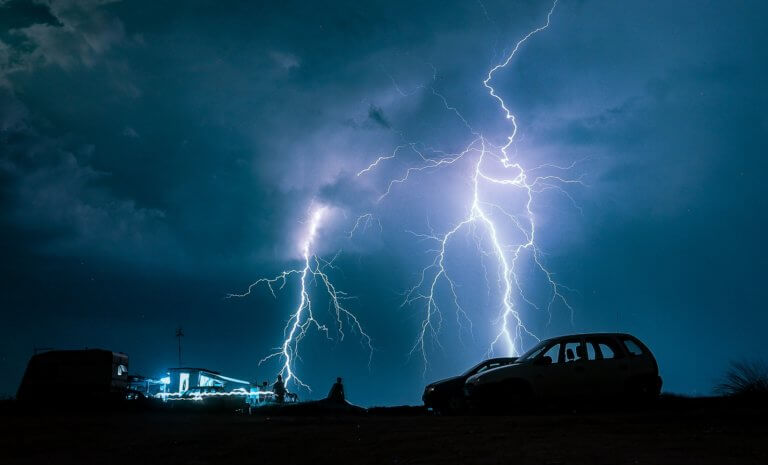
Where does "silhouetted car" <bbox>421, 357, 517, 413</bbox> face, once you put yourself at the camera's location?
facing to the left of the viewer

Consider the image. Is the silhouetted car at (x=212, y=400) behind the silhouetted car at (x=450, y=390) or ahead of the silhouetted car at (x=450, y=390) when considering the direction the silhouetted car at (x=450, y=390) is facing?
ahead

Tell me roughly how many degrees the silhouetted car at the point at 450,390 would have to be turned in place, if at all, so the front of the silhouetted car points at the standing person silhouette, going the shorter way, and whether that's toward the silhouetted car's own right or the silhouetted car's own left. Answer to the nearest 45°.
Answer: approximately 45° to the silhouetted car's own right

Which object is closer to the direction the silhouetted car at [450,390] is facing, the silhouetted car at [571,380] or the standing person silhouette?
the standing person silhouette

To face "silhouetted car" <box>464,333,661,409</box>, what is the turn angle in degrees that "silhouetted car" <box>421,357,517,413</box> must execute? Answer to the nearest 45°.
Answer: approximately 135° to its left
